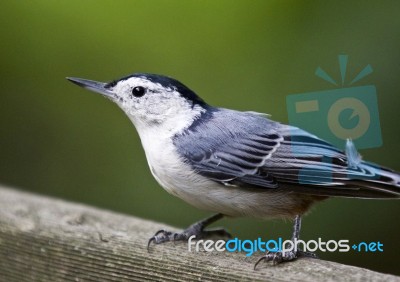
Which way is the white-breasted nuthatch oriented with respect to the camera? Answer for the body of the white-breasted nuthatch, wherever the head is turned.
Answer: to the viewer's left
